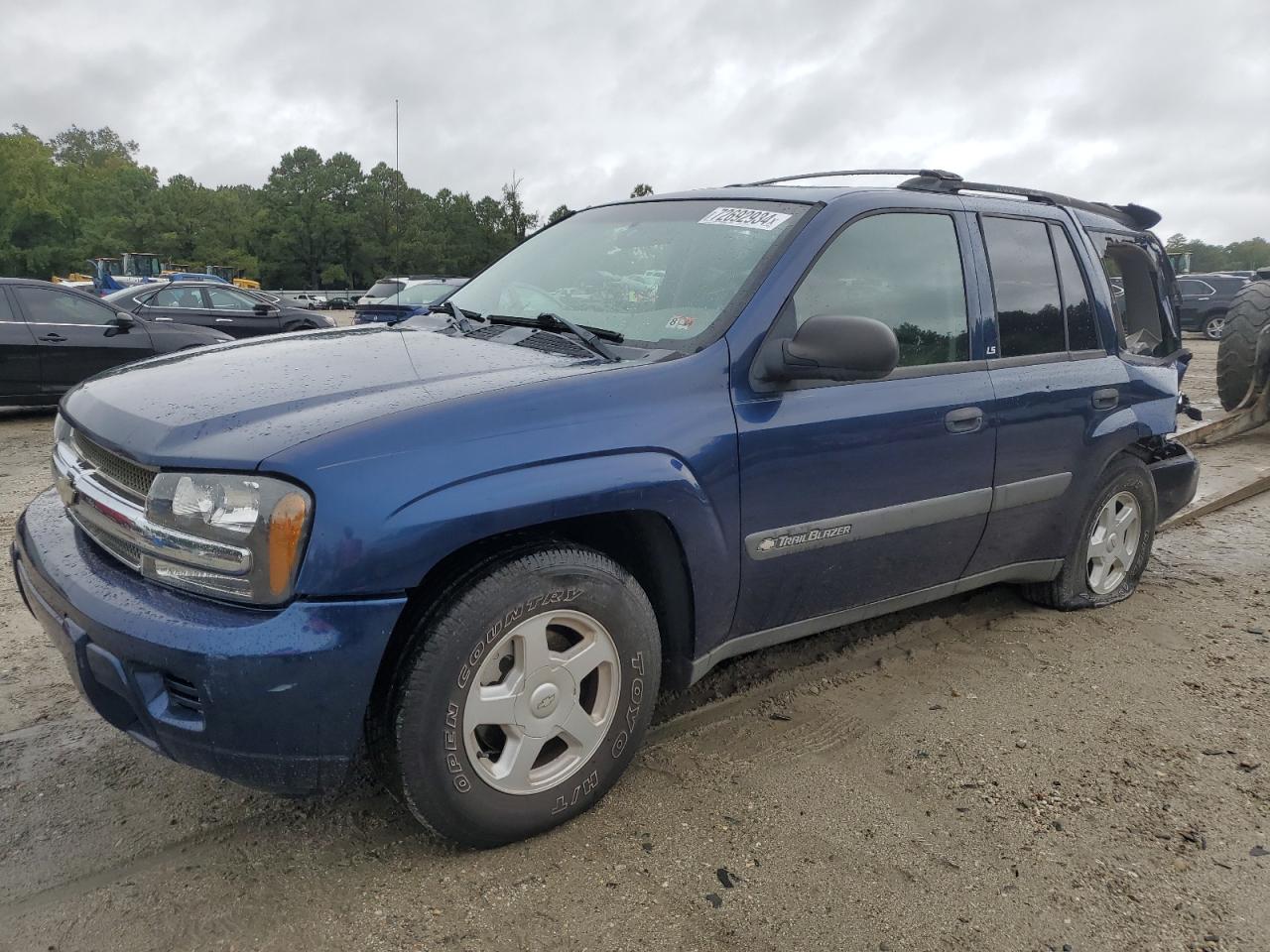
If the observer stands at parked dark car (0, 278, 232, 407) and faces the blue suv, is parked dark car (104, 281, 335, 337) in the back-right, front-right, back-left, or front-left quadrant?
back-left

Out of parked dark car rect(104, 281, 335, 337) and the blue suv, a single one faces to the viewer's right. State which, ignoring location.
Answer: the parked dark car

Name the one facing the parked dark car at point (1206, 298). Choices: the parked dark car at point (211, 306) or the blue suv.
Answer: the parked dark car at point (211, 306)

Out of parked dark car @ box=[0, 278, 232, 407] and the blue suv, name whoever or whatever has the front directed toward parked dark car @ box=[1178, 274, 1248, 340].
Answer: parked dark car @ box=[0, 278, 232, 407]

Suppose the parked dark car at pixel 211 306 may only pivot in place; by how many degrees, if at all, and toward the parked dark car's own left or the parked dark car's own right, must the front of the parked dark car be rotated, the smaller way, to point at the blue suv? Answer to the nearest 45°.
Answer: approximately 90° to the parked dark car's own right

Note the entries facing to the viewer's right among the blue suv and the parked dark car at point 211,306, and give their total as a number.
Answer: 1

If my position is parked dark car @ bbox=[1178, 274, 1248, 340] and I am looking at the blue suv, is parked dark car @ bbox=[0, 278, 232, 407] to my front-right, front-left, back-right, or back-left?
front-right

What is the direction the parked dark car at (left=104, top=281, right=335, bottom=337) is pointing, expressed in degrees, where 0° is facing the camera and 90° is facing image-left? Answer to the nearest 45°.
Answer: approximately 270°

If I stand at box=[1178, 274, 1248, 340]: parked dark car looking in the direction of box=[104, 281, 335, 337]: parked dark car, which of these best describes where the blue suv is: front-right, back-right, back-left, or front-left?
front-left

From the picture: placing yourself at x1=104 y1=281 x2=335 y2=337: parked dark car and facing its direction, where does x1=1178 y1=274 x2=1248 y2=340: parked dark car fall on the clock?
x1=1178 y1=274 x2=1248 y2=340: parked dark car is roughly at 12 o'clock from x1=104 y1=281 x2=335 y2=337: parked dark car.

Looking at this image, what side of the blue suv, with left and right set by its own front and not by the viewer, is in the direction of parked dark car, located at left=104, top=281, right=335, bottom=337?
right

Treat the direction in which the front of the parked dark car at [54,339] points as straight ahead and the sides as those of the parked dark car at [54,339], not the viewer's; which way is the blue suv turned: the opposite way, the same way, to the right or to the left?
the opposite way

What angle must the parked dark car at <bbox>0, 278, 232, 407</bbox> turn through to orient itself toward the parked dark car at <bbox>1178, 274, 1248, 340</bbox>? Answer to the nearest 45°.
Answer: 0° — it already faces it

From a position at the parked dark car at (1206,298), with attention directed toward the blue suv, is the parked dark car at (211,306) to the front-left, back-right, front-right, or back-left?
front-right

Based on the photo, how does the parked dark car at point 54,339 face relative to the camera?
to the viewer's right
